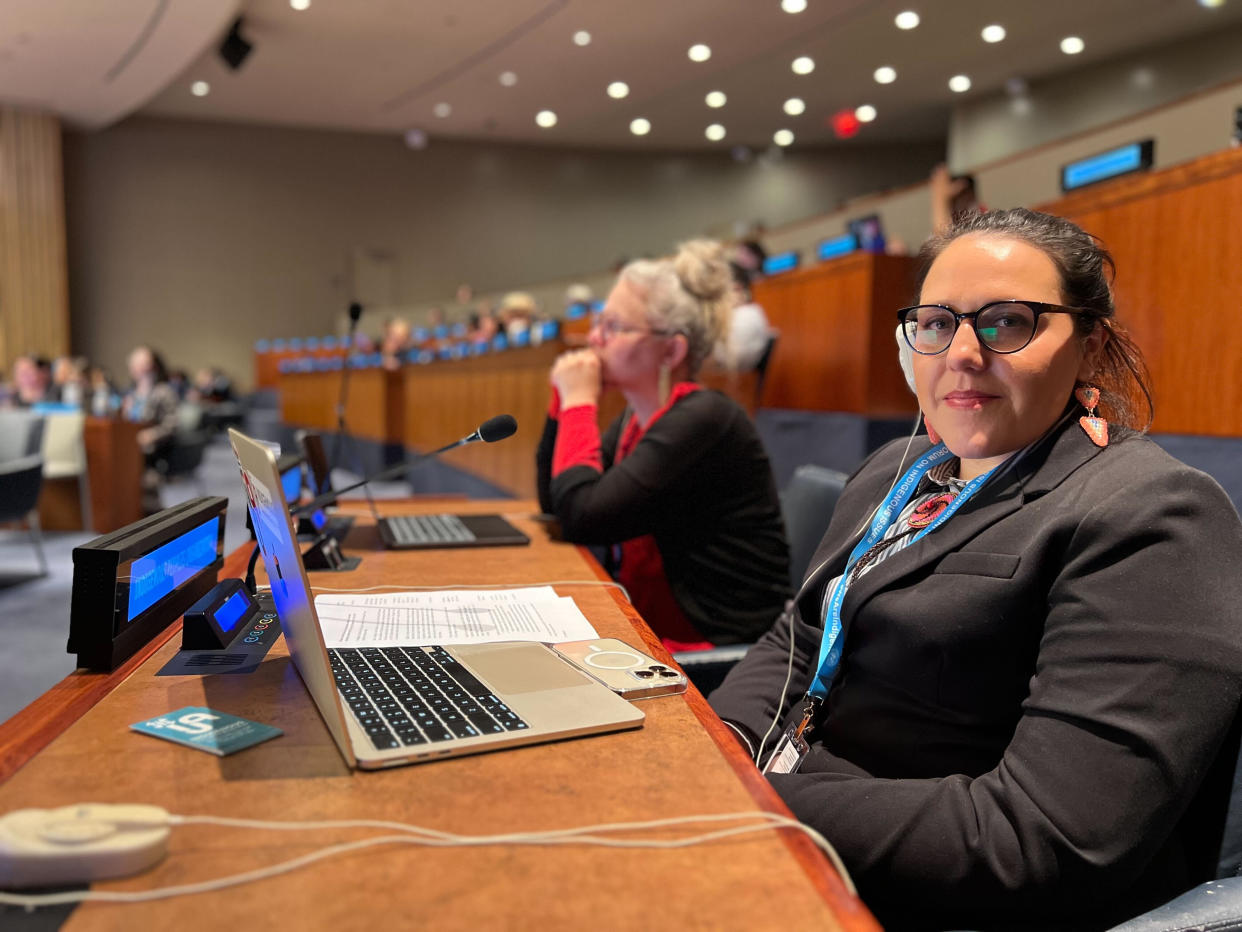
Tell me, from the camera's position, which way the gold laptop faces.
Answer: facing to the right of the viewer

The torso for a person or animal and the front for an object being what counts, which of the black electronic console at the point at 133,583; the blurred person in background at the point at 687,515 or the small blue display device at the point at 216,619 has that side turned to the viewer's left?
the blurred person in background

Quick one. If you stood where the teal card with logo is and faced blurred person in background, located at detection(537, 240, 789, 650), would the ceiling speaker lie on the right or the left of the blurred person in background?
left

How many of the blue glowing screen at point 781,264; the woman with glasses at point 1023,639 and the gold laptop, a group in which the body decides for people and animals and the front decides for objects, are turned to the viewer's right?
1

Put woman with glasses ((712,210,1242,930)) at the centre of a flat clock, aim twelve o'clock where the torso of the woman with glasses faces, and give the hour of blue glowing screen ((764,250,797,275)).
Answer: The blue glowing screen is roughly at 4 o'clock from the woman with glasses.

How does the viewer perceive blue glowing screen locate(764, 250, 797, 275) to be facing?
facing the viewer and to the left of the viewer

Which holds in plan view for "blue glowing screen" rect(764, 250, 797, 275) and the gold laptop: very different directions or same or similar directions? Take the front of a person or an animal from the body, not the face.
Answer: very different directions

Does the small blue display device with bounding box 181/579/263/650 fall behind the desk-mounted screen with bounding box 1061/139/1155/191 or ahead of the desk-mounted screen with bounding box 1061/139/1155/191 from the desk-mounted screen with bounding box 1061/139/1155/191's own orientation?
ahead

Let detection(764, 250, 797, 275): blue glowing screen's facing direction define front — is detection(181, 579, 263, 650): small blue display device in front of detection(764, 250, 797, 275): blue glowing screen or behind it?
in front

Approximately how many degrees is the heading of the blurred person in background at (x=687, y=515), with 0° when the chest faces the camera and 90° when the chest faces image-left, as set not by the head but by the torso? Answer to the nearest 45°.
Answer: approximately 90°

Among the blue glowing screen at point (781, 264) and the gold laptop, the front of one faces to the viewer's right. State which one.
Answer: the gold laptop

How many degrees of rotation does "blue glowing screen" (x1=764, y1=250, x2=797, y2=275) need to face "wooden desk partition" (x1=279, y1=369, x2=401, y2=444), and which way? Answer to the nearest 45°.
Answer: approximately 90° to its right
